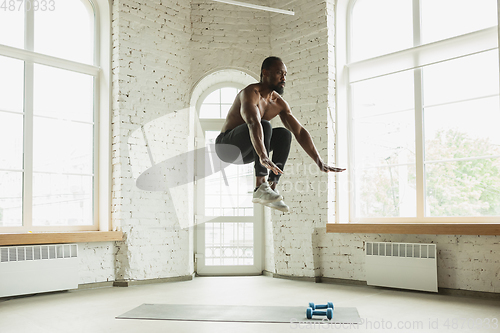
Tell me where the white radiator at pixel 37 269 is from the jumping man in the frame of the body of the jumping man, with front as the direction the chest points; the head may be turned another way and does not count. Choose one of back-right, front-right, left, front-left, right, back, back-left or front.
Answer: back

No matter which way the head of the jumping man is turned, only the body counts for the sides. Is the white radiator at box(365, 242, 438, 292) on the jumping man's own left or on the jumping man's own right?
on the jumping man's own left

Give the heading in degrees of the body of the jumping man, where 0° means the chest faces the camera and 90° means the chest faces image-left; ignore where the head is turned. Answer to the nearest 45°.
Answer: approximately 315°

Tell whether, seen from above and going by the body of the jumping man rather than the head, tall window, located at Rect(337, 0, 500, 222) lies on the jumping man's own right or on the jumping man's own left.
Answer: on the jumping man's own left

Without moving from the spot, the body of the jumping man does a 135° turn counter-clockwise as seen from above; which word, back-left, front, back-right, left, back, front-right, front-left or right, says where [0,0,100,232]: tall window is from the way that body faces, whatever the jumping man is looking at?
front-left
